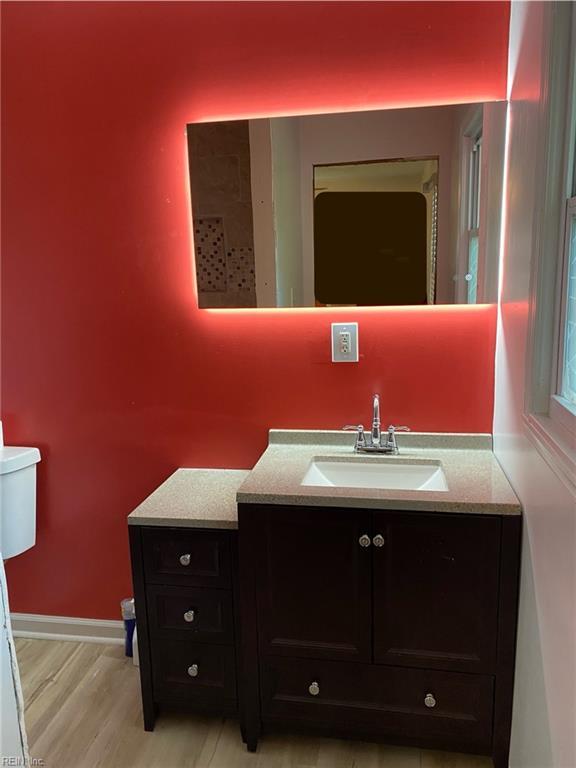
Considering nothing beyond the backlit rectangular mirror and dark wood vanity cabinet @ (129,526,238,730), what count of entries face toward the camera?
2

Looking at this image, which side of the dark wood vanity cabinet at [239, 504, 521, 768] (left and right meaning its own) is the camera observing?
front

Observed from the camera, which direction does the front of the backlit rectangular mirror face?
facing the viewer

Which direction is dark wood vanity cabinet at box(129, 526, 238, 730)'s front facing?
toward the camera

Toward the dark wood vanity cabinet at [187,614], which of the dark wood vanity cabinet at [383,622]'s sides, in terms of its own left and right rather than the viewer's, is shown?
right

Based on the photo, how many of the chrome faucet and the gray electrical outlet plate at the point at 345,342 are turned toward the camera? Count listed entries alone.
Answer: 2

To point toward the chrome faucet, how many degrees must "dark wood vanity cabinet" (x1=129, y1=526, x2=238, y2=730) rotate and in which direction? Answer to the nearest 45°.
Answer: approximately 90° to its left

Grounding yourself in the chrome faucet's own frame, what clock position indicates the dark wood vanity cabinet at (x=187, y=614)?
The dark wood vanity cabinet is roughly at 2 o'clock from the chrome faucet.

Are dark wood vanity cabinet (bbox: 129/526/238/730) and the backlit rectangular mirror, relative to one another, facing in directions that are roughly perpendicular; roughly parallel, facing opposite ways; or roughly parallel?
roughly parallel
